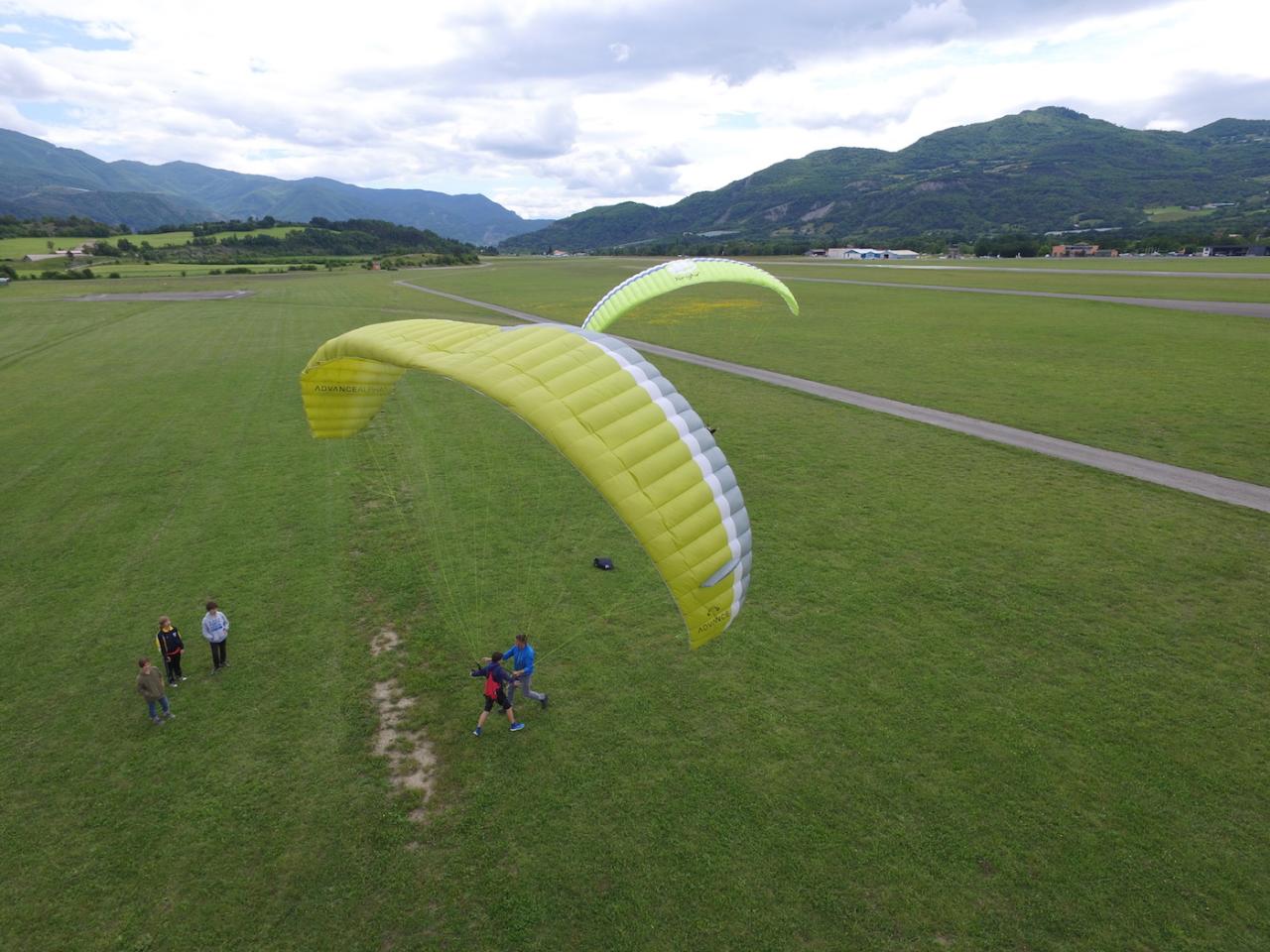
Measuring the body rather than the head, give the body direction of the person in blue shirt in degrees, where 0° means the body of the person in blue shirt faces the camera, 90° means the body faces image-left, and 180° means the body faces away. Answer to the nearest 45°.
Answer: approximately 45°

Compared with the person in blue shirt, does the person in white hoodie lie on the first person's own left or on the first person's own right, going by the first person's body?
on the first person's own right

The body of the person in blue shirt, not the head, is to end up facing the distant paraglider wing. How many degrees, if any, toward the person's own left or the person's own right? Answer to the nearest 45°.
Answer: approximately 135° to the person's own right
